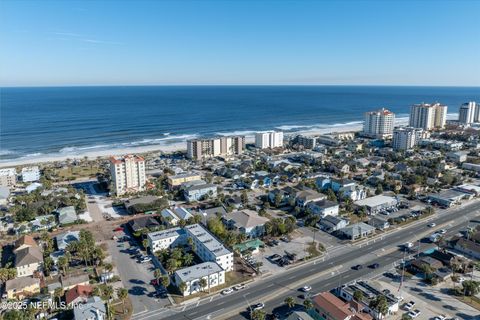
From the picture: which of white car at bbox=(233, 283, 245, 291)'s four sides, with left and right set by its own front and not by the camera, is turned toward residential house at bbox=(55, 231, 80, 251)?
right

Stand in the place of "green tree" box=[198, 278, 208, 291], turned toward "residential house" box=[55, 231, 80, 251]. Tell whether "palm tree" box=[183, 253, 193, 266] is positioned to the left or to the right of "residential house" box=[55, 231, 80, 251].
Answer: right

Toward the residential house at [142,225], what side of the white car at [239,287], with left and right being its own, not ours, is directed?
right

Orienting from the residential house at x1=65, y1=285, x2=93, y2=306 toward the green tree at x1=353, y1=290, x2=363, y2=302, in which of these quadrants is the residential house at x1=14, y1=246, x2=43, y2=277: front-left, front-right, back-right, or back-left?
back-left

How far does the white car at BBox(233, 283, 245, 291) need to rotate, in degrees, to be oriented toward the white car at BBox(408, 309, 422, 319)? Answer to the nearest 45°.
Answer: approximately 135° to its left

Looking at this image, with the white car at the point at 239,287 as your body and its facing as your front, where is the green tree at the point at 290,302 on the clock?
The green tree is roughly at 9 o'clock from the white car.

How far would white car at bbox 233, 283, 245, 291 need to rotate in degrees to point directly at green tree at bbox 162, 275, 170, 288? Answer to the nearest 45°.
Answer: approximately 45° to its right

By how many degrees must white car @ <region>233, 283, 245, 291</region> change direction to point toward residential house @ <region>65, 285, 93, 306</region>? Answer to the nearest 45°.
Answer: approximately 45° to its right

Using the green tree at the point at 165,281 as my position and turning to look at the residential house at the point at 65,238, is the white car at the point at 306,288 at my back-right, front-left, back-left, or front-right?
back-right

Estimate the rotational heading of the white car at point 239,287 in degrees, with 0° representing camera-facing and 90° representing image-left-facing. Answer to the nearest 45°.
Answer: approximately 45°

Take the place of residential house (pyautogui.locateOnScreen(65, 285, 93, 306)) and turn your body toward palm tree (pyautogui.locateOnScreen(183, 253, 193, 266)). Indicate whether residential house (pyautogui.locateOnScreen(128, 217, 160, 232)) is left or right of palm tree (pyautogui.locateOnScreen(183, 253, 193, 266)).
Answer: left

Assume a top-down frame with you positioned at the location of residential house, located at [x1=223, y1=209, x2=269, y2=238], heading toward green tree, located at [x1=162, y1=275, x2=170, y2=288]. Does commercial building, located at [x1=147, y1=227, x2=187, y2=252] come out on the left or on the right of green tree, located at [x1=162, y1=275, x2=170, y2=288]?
right
